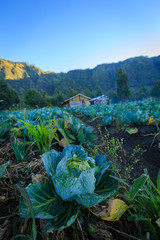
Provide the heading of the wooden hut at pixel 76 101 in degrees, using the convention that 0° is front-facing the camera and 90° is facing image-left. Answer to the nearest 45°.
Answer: approximately 0°

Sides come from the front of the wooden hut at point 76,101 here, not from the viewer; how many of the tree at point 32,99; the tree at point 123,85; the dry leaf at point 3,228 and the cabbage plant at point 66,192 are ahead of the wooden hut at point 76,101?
2

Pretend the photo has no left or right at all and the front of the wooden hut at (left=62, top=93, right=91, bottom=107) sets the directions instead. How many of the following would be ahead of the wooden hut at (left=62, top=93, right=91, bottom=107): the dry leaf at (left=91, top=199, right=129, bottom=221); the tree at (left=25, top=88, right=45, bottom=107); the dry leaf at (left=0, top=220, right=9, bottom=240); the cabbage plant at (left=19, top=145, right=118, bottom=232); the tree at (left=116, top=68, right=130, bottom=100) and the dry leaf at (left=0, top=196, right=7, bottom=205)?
4

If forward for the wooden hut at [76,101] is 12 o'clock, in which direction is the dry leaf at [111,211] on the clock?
The dry leaf is roughly at 12 o'clock from the wooden hut.

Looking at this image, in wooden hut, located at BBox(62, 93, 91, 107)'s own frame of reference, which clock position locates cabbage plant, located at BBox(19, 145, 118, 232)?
The cabbage plant is roughly at 12 o'clock from the wooden hut.

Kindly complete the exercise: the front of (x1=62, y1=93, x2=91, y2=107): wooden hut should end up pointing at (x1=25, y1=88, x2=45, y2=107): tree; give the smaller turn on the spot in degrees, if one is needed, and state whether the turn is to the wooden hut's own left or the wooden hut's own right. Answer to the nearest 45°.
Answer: approximately 135° to the wooden hut's own right

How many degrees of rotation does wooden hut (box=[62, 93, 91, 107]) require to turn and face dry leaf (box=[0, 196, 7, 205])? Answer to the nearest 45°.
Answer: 0° — it already faces it

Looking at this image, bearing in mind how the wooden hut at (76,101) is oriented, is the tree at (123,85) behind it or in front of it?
behind

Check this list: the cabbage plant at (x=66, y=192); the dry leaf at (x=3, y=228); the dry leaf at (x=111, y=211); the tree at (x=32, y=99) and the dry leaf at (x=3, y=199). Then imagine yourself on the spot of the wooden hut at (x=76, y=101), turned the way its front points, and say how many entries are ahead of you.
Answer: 4

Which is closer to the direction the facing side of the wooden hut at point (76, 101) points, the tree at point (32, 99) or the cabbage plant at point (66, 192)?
the cabbage plant

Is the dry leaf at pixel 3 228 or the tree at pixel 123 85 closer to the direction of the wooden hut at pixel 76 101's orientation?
the dry leaf

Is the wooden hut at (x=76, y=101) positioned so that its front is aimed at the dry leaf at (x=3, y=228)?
yes

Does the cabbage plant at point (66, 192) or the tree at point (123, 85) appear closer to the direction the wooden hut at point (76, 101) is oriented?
the cabbage plant
